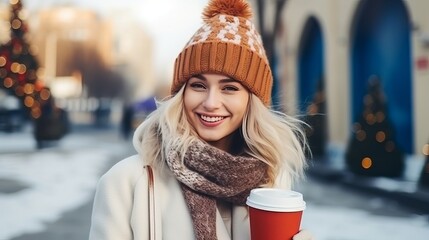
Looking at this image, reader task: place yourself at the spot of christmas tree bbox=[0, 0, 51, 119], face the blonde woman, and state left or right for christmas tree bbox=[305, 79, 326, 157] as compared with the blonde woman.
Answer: left

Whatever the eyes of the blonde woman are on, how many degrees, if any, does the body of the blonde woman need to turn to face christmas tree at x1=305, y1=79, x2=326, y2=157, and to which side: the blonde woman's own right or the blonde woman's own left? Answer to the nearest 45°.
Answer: approximately 180°

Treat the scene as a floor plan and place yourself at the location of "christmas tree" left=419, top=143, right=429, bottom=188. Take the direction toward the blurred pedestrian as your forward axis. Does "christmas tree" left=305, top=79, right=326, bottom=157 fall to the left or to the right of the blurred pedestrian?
right

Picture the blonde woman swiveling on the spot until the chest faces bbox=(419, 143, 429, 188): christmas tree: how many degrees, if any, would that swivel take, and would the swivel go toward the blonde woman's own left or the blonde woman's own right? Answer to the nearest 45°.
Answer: approximately 135° to the blonde woman's own left

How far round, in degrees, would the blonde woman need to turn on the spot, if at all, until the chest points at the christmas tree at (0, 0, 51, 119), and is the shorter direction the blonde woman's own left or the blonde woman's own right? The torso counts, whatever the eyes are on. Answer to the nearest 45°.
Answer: approximately 135° to the blonde woman's own right

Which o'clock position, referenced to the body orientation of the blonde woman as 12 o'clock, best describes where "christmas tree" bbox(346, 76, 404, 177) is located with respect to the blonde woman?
The christmas tree is roughly at 7 o'clock from the blonde woman.

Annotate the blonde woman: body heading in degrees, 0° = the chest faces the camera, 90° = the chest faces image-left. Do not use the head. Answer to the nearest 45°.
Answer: approximately 0°

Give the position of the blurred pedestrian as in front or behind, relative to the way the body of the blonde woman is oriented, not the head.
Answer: behind
